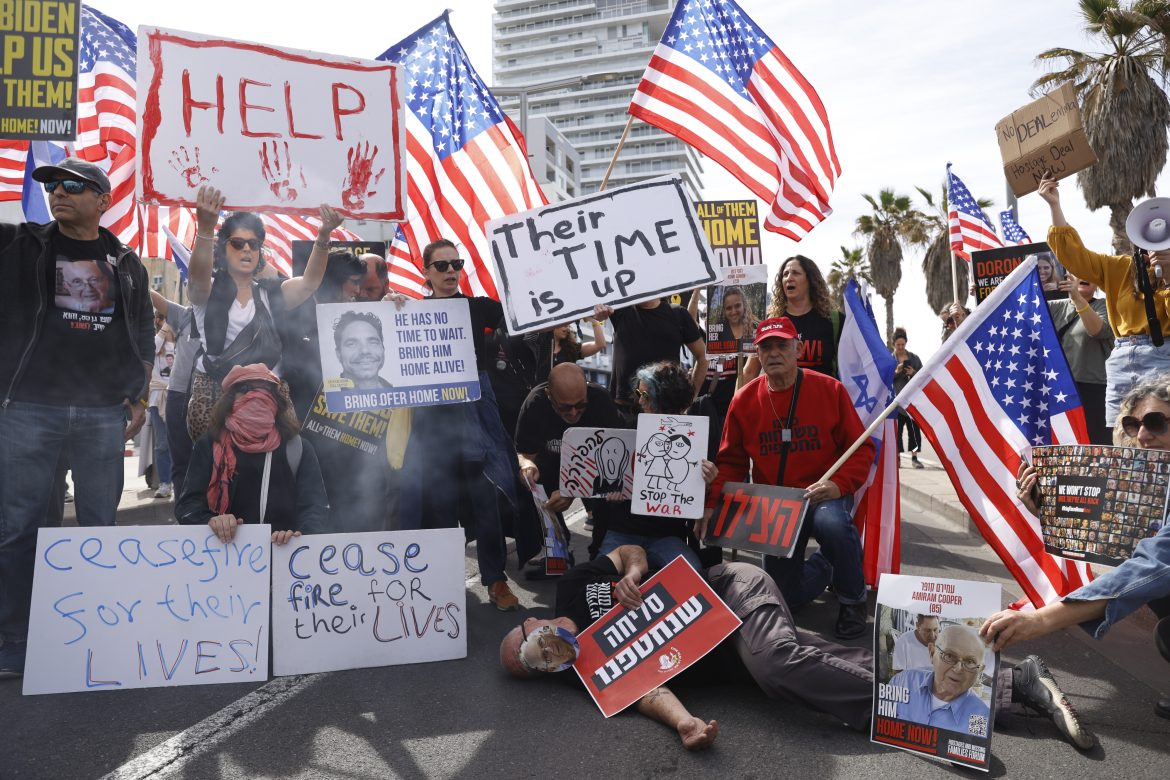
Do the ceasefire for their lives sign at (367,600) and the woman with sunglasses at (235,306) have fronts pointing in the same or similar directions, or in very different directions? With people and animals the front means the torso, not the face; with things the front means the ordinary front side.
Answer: same or similar directions

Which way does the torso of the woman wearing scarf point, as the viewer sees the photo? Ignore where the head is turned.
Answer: toward the camera

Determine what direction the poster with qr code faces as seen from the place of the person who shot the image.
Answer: facing the viewer

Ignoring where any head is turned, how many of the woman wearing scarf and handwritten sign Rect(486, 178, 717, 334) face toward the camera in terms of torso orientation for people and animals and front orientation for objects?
2

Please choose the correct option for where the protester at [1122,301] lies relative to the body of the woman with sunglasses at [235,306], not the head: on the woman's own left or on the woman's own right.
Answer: on the woman's own left

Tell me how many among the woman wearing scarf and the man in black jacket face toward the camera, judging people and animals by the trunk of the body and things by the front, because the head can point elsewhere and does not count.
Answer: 2

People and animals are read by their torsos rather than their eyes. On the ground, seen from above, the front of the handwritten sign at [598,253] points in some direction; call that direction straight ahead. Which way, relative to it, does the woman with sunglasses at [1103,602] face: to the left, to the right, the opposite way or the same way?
to the right

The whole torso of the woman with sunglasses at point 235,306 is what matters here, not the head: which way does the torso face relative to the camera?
toward the camera
